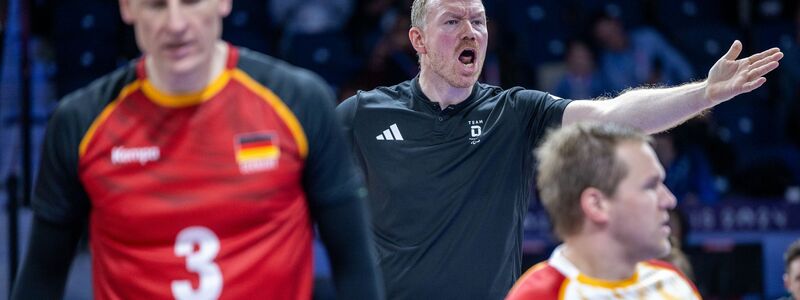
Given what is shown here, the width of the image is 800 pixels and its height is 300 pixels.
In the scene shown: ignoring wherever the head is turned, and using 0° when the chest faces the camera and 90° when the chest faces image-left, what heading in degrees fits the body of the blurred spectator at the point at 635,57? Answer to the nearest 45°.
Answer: approximately 45°

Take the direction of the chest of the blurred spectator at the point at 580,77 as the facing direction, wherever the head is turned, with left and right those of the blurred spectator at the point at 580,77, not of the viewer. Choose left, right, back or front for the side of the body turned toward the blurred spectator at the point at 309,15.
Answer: right

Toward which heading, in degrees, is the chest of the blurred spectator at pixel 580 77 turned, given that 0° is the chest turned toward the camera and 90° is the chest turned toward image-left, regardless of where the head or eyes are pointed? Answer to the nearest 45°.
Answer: approximately 0°

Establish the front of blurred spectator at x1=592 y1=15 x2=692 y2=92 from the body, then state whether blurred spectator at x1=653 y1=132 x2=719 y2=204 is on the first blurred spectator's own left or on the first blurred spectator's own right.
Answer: on the first blurred spectator's own left

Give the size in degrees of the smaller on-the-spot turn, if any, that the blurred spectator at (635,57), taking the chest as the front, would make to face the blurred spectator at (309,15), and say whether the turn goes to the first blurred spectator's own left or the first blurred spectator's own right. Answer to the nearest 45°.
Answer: approximately 45° to the first blurred spectator's own right

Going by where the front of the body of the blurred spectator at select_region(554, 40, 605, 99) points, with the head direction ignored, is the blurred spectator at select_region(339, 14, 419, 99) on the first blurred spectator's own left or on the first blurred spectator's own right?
on the first blurred spectator's own right
